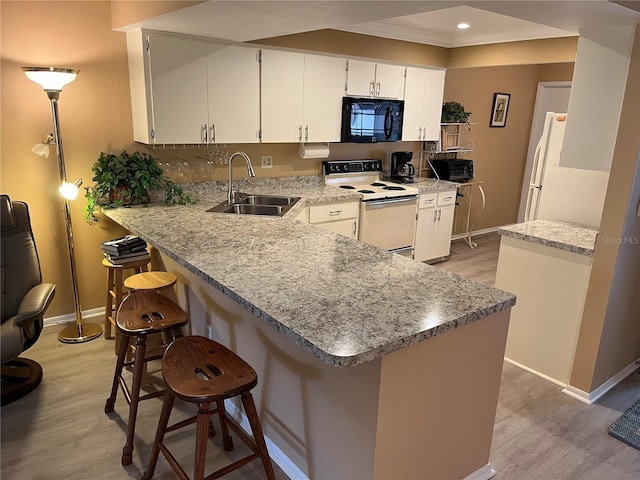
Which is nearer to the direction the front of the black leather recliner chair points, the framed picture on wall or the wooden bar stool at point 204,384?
the wooden bar stool

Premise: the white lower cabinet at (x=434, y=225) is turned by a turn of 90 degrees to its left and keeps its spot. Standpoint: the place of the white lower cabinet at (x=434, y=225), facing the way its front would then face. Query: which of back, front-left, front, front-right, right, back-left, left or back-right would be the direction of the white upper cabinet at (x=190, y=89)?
back

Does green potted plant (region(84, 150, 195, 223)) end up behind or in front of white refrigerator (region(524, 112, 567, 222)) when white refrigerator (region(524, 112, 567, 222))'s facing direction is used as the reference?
in front

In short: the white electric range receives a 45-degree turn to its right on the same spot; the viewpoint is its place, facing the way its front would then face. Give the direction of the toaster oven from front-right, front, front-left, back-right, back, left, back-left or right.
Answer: back-left

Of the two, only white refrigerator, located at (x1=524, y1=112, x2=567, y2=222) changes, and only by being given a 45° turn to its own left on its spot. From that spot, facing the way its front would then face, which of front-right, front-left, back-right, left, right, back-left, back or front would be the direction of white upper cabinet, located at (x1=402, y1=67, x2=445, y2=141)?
front-right
